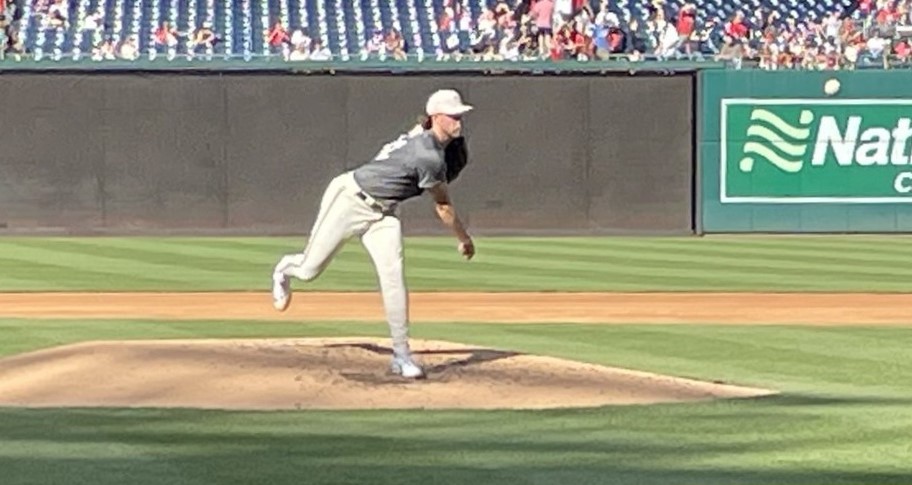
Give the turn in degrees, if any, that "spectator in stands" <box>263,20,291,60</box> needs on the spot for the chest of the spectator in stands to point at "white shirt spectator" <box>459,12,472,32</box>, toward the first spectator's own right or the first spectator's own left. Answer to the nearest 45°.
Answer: approximately 90° to the first spectator's own left

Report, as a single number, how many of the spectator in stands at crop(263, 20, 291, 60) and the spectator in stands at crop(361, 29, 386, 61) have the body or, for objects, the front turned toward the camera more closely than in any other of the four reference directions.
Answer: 2

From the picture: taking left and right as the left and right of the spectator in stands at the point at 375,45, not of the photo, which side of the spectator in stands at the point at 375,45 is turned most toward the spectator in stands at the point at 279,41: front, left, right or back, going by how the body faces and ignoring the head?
right

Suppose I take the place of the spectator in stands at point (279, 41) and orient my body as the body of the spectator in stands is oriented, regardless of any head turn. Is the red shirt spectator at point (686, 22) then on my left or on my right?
on my left

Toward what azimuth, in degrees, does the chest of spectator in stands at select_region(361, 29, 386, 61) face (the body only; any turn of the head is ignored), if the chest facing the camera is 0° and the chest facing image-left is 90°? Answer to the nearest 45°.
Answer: approximately 0°

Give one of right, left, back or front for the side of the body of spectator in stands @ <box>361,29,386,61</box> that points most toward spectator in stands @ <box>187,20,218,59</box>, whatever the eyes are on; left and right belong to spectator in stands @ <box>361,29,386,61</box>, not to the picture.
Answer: right
